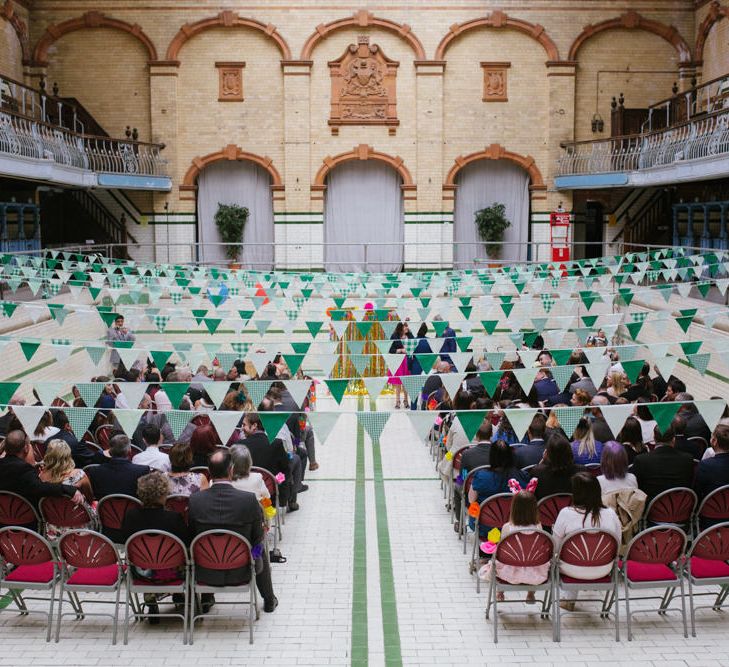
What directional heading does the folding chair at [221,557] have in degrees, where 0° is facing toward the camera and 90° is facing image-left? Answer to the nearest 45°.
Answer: approximately 180°

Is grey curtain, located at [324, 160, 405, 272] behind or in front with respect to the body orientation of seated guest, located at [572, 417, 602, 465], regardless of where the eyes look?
in front

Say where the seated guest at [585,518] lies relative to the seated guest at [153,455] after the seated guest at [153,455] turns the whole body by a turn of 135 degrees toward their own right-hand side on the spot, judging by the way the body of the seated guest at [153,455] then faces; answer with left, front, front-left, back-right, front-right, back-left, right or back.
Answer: front

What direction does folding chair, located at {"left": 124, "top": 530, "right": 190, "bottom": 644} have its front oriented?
away from the camera

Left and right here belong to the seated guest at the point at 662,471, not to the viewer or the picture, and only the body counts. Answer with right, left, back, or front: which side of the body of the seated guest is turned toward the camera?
back

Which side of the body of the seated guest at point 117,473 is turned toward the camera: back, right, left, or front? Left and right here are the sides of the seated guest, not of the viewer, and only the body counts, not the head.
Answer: back

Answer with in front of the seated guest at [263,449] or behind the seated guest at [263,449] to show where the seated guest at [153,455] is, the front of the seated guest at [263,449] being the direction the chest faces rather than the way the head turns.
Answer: behind

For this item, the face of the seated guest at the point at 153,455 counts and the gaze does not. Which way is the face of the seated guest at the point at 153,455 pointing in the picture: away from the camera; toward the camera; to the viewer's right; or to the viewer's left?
away from the camera

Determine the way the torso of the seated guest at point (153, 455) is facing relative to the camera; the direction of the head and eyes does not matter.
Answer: away from the camera

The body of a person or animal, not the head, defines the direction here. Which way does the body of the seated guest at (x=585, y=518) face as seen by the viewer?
away from the camera

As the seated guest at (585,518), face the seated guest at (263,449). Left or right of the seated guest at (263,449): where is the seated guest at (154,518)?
left

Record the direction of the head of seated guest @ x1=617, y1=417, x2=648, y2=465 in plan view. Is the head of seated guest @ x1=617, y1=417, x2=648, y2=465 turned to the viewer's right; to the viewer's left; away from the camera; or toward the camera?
away from the camera

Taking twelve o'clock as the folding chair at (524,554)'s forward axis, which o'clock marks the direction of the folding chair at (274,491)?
the folding chair at (274,491) is roughly at 10 o'clock from the folding chair at (524,554).

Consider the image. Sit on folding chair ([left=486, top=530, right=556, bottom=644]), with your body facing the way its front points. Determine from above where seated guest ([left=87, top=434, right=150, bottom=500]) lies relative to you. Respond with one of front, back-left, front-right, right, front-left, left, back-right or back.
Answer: left

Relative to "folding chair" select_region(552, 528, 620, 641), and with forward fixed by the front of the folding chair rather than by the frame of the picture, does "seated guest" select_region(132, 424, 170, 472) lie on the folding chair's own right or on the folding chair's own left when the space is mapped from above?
on the folding chair's own left

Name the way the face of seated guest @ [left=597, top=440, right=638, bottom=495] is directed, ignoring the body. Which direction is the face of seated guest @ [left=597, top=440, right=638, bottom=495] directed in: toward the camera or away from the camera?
away from the camera

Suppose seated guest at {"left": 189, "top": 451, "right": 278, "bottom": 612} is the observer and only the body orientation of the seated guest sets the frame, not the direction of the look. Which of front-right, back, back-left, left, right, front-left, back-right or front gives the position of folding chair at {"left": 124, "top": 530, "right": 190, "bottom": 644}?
left

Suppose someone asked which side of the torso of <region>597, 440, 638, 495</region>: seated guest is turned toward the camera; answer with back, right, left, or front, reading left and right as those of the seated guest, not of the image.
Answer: back

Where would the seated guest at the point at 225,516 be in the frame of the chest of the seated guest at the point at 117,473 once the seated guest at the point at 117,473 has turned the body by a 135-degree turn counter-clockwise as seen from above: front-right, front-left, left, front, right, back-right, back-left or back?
left
